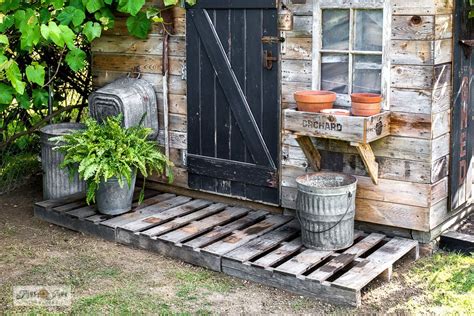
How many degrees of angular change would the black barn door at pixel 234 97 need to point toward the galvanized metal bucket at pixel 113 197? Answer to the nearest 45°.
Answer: approximately 45° to its right

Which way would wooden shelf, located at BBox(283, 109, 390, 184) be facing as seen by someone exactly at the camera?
facing the viewer and to the left of the viewer

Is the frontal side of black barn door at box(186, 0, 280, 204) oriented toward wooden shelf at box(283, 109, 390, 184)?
no

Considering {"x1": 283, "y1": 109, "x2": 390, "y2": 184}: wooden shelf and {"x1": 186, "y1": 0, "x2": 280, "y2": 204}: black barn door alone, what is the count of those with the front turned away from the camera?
0

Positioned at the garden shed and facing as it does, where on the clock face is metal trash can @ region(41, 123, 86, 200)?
The metal trash can is roughly at 2 o'clock from the garden shed.

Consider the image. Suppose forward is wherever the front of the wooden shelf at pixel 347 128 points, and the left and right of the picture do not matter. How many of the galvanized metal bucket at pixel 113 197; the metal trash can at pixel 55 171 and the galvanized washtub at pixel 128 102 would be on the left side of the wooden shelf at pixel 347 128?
0

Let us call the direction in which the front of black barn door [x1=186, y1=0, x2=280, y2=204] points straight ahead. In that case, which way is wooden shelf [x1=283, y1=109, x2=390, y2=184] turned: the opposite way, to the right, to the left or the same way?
the same way

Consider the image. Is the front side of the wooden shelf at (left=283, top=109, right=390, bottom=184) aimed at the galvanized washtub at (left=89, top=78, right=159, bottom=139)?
no

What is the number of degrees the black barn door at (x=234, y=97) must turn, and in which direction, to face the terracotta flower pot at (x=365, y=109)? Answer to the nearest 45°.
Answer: approximately 90° to its left

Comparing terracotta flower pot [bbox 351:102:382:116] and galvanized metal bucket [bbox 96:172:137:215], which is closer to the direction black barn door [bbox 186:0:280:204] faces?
the galvanized metal bucket

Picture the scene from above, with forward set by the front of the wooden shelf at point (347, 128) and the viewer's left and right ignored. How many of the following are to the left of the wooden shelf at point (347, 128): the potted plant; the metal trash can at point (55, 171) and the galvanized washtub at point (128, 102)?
0

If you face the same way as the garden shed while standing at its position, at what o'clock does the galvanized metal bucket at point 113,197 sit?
The galvanized metal bucket is roughly at 2 o'clock from the garden shed.

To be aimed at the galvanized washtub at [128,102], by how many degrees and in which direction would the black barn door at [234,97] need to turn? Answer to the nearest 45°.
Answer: approximately 90° to its right

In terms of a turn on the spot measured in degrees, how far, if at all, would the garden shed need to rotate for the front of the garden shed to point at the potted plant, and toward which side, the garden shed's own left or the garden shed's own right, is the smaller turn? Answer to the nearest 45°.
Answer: approximately 45° to the garden shed's own right

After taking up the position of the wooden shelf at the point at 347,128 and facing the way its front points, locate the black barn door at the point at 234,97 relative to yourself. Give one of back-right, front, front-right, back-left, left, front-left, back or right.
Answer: right
